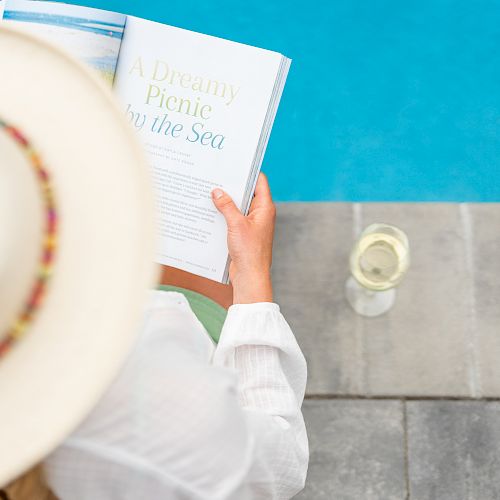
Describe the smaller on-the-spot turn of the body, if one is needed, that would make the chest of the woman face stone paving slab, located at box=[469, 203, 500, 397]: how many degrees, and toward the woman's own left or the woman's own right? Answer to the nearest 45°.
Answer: approximately 45° to the woman's own right

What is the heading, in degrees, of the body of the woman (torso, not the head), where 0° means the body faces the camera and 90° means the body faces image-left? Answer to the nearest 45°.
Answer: approximately 180°

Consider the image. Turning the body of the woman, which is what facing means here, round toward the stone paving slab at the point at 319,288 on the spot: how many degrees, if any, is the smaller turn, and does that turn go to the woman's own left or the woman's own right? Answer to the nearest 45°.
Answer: approximately 45° to the woman's own right
